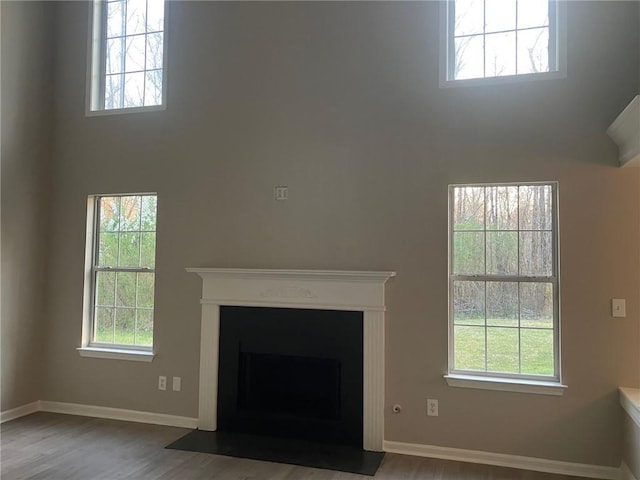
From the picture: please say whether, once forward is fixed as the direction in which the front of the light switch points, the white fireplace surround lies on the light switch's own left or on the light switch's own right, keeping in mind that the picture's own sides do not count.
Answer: on the light switch's own right

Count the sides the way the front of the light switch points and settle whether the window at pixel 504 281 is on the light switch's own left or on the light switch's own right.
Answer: on the light switch's own right

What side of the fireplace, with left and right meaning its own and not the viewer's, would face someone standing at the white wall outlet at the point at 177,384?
right
